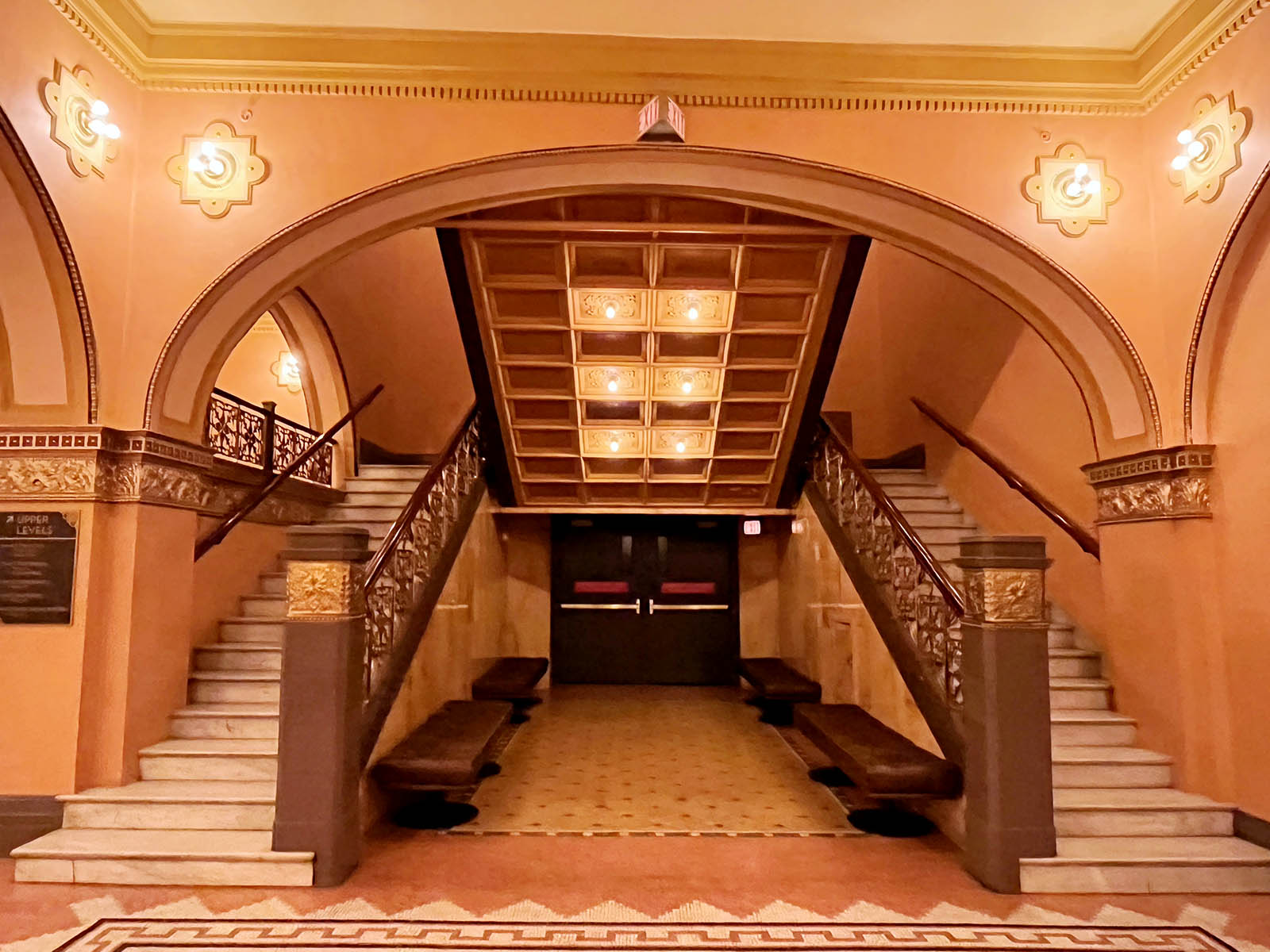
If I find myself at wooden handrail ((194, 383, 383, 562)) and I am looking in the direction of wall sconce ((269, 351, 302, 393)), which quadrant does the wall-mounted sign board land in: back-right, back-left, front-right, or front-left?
back-left

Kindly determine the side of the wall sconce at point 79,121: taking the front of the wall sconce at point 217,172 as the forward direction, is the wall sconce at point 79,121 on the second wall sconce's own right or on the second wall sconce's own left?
on the second wall sconce's own right

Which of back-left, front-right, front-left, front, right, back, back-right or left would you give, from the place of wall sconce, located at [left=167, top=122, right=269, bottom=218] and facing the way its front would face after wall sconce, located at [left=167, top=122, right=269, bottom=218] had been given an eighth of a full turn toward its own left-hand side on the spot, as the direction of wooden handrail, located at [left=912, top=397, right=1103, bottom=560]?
front-left

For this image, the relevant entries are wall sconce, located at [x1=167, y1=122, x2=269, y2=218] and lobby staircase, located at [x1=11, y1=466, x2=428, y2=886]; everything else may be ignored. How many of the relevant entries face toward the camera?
2

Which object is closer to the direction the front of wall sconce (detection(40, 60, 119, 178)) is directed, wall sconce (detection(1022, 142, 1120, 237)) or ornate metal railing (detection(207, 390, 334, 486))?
the wall sconce
